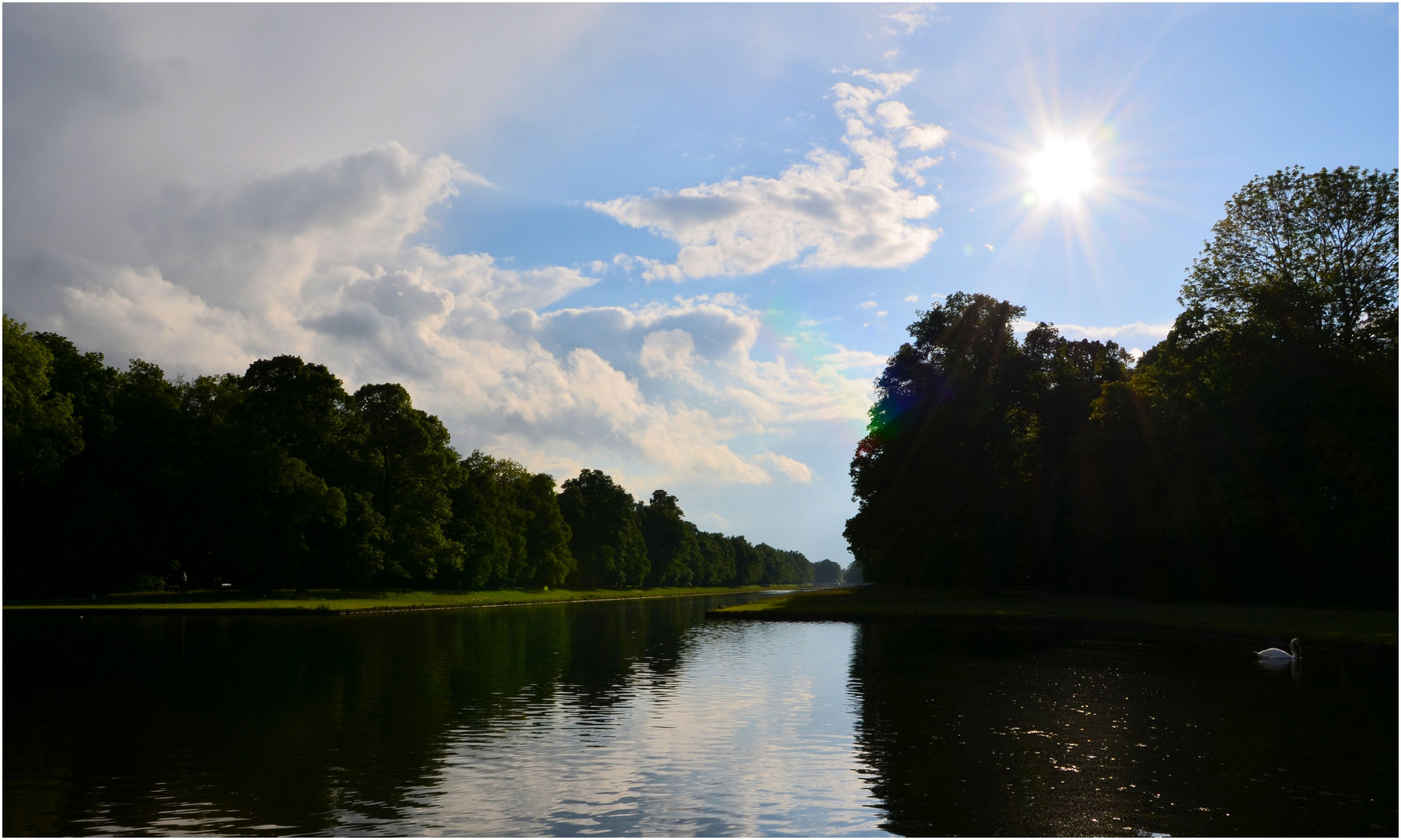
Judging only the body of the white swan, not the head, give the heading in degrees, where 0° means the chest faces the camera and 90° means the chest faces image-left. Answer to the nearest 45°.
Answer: approximately 270°

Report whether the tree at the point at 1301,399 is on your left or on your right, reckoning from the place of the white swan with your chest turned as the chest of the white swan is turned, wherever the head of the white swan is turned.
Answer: on your left

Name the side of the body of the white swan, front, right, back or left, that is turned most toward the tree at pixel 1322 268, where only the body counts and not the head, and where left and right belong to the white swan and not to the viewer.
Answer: left
